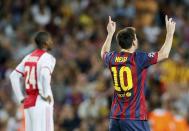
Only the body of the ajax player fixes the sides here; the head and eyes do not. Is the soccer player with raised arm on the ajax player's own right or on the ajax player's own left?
on the ajax player's own right

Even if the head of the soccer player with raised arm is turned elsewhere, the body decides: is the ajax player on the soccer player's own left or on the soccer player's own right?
on the soccer player's own left

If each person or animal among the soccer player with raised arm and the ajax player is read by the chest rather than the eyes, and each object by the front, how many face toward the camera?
0

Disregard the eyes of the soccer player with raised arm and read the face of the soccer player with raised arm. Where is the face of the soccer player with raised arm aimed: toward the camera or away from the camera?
away from the camera

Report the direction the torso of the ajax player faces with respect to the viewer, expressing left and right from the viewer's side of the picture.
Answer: facing away from the viewer and to the right of the viewer

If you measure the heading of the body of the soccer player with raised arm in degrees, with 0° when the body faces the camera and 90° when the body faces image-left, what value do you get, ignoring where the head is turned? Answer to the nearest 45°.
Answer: approximately 225°
